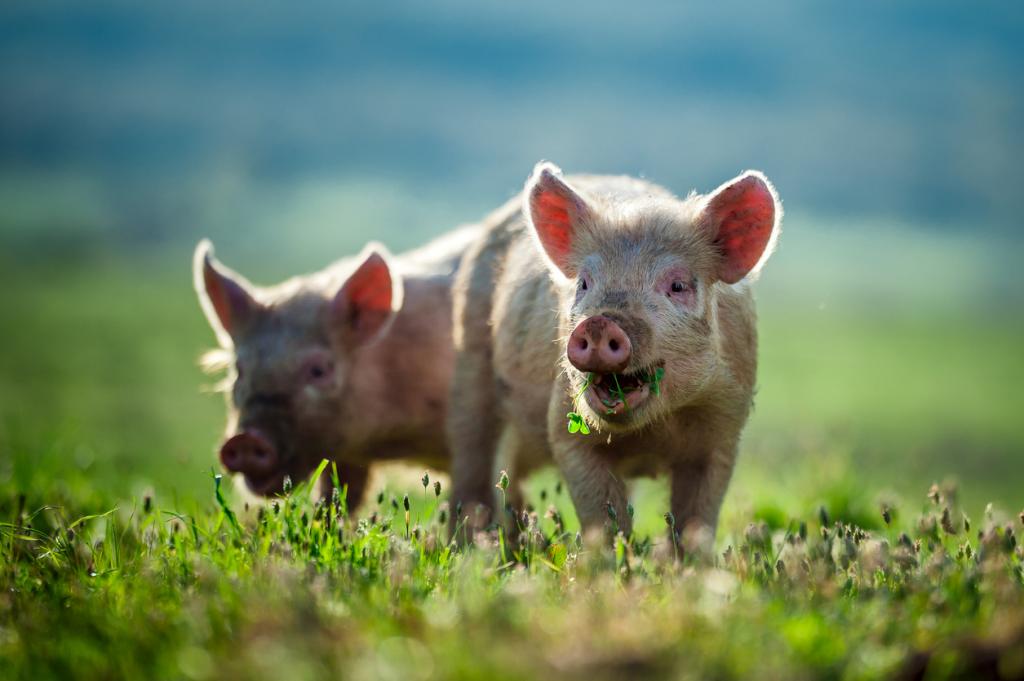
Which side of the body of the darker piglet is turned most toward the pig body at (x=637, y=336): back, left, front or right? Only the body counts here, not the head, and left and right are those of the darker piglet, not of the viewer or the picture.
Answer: left

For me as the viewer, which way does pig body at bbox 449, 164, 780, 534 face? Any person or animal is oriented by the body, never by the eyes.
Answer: facing the viewer and to the right of the viewer

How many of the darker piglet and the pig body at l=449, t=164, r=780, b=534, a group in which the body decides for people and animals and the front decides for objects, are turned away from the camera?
0

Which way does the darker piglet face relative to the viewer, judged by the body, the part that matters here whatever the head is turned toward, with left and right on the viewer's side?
facing the viewer and to the left of the viewer

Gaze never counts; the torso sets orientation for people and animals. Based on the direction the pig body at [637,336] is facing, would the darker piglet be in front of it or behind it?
behind
